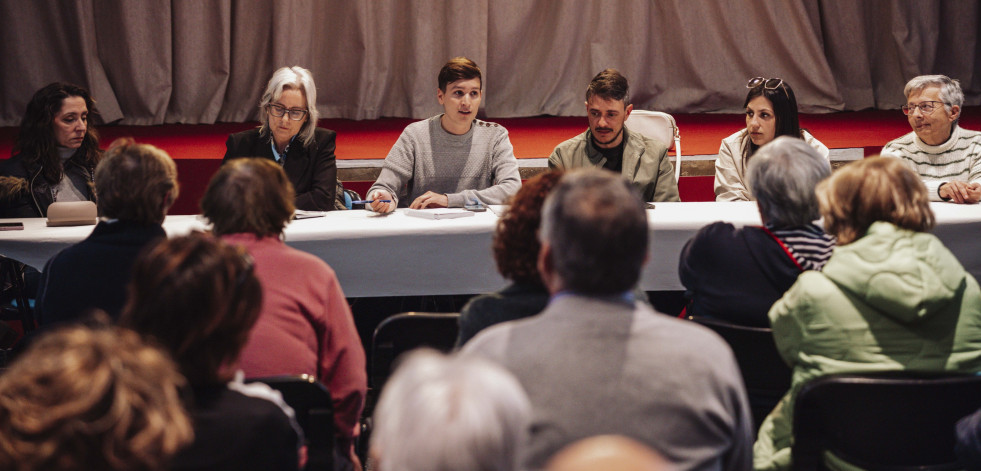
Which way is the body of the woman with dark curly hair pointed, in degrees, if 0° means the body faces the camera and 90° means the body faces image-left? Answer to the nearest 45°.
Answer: approximately 315°

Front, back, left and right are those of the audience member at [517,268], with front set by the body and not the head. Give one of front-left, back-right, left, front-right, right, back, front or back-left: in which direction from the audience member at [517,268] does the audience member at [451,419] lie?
back

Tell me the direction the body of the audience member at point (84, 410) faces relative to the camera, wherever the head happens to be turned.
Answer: away from the camera

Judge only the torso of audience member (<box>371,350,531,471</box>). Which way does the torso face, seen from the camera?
away from the camera

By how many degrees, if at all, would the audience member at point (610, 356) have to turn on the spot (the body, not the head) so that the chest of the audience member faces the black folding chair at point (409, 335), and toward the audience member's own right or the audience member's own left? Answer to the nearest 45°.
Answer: approximately 45° to the audience member's own left

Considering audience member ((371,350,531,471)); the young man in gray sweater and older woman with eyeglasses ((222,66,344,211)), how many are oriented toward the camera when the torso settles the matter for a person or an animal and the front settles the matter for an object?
2

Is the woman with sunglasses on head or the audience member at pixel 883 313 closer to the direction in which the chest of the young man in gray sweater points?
the audience member

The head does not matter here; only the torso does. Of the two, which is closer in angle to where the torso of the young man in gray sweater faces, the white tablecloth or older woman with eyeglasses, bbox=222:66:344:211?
the white tablecloth

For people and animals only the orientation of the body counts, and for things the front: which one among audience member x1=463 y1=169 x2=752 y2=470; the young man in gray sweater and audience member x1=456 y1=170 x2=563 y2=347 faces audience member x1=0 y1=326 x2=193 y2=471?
the young man in gray sweater

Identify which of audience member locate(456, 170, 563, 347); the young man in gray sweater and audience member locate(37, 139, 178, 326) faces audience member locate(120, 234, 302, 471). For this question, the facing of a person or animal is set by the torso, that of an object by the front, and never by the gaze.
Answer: the young man in gray sweater

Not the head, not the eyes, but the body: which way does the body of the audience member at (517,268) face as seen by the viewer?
away from the camera

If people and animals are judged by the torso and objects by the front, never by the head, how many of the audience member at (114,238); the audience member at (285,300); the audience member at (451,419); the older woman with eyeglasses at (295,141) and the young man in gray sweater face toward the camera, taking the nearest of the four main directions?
2

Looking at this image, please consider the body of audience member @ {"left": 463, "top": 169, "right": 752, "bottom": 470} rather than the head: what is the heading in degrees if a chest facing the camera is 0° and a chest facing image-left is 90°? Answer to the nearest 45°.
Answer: approximately 180°
